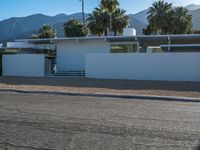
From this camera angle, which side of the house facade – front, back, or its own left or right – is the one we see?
front
